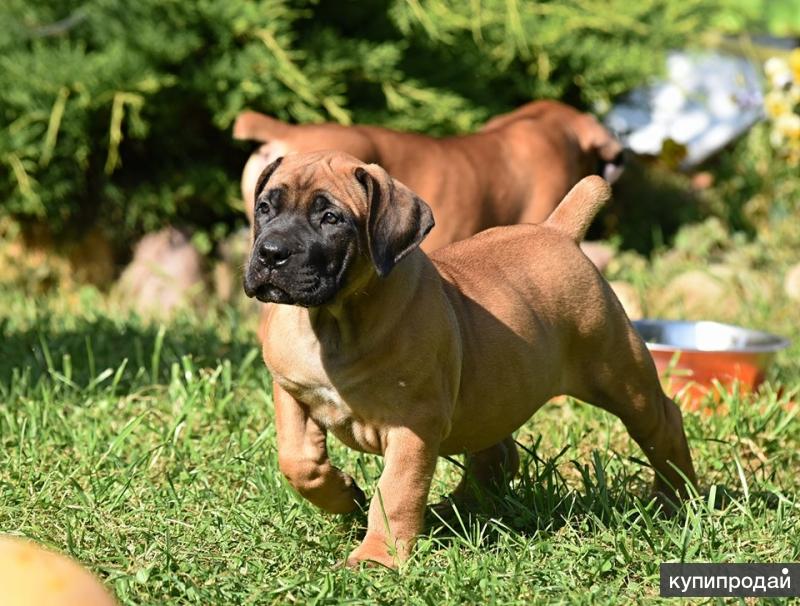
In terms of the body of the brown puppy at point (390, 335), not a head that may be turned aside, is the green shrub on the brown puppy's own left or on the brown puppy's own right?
on the brown puppy's own right

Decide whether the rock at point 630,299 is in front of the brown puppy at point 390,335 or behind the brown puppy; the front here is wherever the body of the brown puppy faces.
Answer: behind

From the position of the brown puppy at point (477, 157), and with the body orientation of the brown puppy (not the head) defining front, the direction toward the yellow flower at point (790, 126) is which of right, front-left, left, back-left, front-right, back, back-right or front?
front-left

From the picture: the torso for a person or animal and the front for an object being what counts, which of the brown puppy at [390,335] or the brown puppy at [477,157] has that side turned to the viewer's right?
the brown puppy at [477,157]

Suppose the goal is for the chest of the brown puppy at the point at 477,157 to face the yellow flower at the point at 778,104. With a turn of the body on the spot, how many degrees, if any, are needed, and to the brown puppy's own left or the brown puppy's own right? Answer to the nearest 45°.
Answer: approximately 45° to the brown puppy's own left

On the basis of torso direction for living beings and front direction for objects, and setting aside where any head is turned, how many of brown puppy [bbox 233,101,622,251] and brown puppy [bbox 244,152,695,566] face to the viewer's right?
1

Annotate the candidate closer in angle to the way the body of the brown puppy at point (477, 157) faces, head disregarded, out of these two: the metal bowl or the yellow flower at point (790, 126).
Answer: the yellow flower

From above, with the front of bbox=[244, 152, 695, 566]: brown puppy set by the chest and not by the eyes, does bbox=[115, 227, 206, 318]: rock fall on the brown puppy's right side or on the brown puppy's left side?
on the brown puppy's right side

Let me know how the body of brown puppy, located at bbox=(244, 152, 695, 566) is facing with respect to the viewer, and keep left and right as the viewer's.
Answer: facing the viewer and to the left of the viewer

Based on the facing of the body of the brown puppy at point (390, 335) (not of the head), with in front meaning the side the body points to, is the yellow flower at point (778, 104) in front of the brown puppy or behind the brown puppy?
behind

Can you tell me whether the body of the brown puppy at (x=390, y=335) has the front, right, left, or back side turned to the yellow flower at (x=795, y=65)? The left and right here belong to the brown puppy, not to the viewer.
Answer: back

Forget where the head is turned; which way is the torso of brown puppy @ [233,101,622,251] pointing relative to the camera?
to the viewer's right
